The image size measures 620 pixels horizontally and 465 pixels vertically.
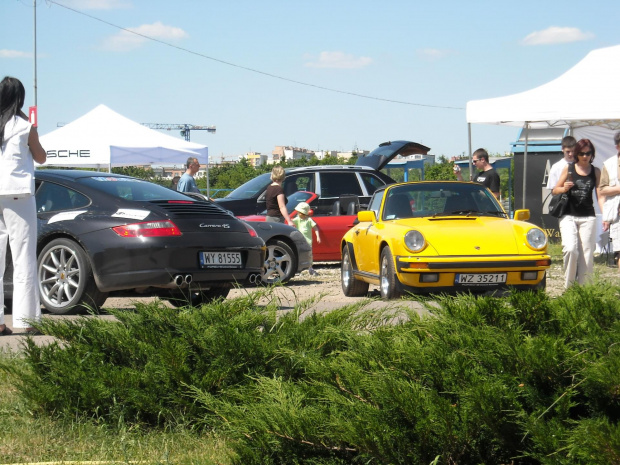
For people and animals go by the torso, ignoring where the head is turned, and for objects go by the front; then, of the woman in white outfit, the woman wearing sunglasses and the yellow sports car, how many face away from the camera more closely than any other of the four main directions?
1

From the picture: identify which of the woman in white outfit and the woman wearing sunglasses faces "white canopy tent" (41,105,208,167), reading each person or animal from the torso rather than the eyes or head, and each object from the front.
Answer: the woman in white outfit

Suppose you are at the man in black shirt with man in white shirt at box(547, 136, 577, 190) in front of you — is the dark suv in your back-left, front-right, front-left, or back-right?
back-right

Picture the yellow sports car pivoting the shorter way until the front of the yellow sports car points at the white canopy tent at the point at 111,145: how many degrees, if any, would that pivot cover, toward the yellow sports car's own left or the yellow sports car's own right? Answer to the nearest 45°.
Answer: approximately 180°

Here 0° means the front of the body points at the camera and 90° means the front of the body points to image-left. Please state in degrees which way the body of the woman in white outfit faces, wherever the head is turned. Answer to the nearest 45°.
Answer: approximately 180°

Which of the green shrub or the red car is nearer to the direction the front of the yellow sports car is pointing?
the green shrub

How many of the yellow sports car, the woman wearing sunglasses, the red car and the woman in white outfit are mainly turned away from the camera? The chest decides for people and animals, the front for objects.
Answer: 1

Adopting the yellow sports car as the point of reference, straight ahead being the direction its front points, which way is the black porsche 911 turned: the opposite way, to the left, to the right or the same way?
the opposite way

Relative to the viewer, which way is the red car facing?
to the viewer's left

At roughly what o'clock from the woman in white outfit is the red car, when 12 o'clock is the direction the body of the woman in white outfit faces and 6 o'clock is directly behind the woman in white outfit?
The red car is roughly at 1 o'clock from the woman in white outfit.

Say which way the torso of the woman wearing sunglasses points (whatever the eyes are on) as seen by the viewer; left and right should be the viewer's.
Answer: facing the viewer

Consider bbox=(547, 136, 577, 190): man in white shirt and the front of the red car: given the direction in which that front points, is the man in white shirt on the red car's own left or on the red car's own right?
on the red car's own left

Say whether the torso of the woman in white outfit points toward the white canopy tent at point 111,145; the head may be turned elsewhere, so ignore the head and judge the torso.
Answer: yes

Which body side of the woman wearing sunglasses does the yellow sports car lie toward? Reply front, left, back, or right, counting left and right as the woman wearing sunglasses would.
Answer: right

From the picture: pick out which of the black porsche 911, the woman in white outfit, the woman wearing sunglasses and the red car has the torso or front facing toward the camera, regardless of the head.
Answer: the woman wearing sunglasses

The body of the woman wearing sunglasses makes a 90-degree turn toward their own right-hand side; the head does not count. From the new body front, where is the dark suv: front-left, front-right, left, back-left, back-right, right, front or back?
front-right

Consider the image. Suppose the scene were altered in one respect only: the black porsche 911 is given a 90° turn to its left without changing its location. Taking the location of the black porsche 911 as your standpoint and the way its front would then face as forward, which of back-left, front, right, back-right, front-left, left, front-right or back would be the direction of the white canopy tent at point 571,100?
back

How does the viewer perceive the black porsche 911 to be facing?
facing away from the viewer and to the left of the viewer

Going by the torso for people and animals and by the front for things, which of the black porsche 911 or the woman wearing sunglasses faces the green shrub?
the woman wearing sunglasses
